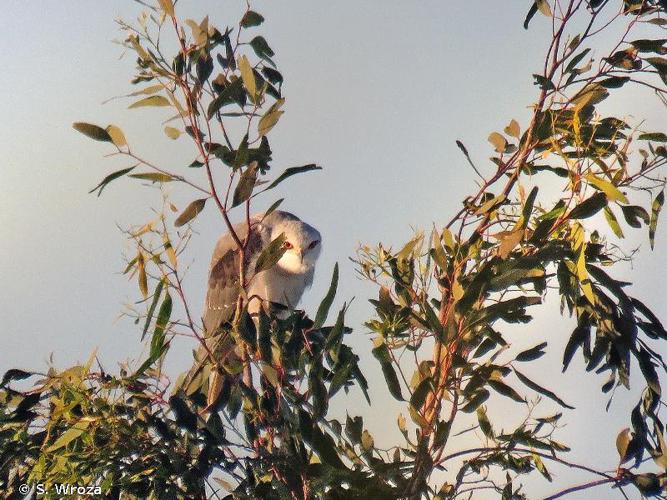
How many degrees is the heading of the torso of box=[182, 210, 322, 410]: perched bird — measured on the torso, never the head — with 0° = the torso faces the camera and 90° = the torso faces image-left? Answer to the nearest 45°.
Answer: approximately 315°
